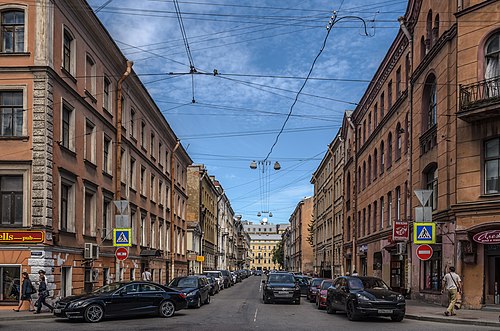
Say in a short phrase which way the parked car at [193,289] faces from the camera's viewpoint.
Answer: facing the viewer and to the left of the viewer

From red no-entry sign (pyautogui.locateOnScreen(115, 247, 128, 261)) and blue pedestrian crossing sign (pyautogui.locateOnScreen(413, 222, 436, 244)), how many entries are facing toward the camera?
2

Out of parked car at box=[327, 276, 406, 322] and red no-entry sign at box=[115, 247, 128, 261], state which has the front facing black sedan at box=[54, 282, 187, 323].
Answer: the red no-entry sign

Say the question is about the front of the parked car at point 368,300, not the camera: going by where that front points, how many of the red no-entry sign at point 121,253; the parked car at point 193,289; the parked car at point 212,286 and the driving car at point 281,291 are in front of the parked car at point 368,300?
0

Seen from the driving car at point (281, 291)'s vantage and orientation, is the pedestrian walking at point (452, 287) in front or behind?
in front

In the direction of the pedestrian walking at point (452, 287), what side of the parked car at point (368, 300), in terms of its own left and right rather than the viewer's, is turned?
left

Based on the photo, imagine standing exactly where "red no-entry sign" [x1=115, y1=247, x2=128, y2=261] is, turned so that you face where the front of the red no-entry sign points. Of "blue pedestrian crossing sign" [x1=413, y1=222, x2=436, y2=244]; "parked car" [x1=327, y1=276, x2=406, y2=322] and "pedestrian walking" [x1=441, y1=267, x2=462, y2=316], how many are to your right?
0

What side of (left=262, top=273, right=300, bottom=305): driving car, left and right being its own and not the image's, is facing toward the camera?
front

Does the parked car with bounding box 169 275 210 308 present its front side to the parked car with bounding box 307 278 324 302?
no

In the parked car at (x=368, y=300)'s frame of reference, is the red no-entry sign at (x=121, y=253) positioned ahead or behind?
behind

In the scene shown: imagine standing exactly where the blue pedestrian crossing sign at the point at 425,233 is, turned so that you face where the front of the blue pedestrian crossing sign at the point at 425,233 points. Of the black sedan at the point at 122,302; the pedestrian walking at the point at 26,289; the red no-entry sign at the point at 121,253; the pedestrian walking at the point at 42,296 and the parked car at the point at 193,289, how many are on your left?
0

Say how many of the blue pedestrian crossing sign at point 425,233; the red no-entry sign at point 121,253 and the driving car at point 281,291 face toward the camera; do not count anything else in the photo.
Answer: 3

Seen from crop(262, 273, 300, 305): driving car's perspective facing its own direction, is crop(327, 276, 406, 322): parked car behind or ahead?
ahead

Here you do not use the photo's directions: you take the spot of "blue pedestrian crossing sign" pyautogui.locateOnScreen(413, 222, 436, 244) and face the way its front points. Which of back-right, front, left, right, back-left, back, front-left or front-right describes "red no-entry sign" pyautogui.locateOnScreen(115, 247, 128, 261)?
right

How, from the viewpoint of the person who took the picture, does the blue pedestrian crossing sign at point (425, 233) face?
facing the viewer
